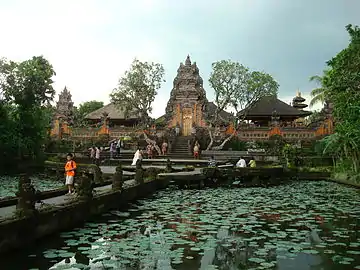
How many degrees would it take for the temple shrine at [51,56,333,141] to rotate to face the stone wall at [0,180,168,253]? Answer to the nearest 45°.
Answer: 0° — it already faces it

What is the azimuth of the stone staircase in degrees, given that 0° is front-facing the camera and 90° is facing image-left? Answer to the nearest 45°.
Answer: approximately 0°

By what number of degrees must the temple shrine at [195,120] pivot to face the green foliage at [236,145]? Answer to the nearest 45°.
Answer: approximately 45° to its left

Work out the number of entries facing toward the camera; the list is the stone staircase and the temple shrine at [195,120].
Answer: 2

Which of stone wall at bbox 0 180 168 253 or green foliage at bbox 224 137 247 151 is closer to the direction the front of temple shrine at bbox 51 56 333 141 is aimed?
the stone wall

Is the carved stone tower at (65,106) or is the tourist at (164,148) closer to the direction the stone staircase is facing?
the tourist

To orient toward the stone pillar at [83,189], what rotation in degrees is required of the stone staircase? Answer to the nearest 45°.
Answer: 0° — it already faces it
